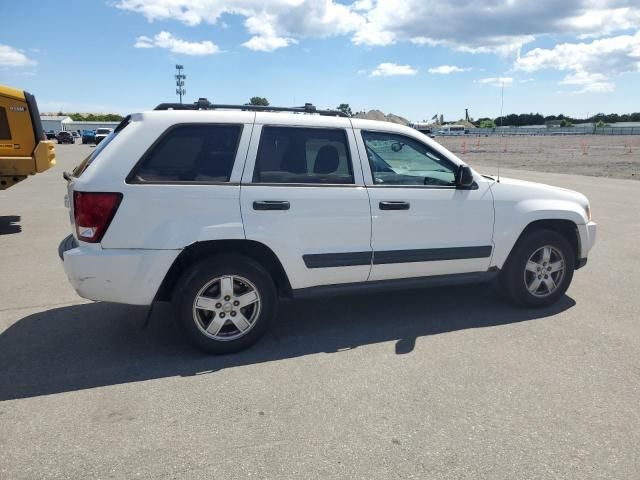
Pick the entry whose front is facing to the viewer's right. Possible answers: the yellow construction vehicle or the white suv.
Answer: the white suv

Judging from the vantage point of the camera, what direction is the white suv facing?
facing to the right of the viewer

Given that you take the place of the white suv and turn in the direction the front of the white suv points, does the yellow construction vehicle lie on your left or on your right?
on your left
